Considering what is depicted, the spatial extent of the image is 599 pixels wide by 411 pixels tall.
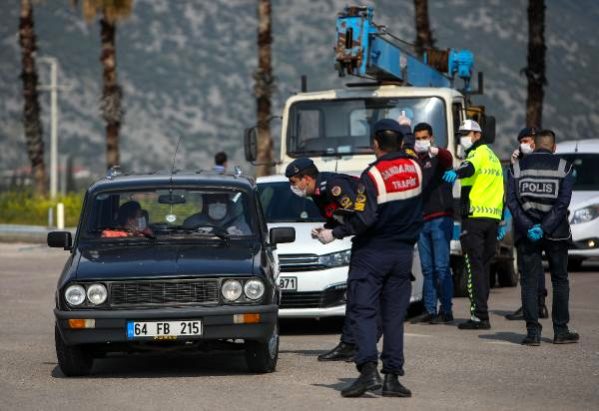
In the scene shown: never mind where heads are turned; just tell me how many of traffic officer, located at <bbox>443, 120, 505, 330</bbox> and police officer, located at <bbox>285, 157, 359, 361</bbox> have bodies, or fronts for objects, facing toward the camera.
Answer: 0

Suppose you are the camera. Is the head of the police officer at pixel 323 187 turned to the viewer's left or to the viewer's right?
to the viewer's left

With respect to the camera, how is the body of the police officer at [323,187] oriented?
to the viewer's left

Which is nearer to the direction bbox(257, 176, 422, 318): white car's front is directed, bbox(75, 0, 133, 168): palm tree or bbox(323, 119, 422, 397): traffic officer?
the traffic officer

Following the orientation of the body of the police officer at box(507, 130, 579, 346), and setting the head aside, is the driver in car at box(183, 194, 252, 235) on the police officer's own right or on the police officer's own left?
on the police officer's own left

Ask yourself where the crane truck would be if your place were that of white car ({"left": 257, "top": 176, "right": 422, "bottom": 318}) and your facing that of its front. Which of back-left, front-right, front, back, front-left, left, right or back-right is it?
back

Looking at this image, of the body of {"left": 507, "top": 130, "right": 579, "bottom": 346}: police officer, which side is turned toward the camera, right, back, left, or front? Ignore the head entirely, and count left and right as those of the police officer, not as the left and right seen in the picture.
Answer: back

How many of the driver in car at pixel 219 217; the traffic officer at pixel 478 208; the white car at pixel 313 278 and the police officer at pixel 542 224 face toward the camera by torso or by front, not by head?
2

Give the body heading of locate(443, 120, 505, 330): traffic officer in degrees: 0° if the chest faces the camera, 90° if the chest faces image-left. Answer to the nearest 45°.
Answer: approximately 90°

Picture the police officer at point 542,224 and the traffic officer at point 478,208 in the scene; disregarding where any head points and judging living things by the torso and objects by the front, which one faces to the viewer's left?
the traffic officer

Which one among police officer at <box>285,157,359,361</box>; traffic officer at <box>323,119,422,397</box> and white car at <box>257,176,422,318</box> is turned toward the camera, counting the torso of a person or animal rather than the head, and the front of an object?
the white car

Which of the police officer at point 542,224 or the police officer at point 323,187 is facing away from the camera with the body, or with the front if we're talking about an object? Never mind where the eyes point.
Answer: the police officer at point 542,224

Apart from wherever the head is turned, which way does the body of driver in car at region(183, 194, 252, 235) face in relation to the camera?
toward the camera

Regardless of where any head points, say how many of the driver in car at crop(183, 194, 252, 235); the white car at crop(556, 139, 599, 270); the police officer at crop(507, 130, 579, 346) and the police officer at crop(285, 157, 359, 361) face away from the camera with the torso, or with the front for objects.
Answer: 1

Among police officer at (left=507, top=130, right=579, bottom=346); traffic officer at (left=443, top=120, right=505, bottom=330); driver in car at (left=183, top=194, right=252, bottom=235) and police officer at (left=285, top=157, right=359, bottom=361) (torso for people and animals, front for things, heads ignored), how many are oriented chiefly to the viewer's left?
2

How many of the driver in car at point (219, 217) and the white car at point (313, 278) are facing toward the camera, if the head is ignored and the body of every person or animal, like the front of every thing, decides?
2
